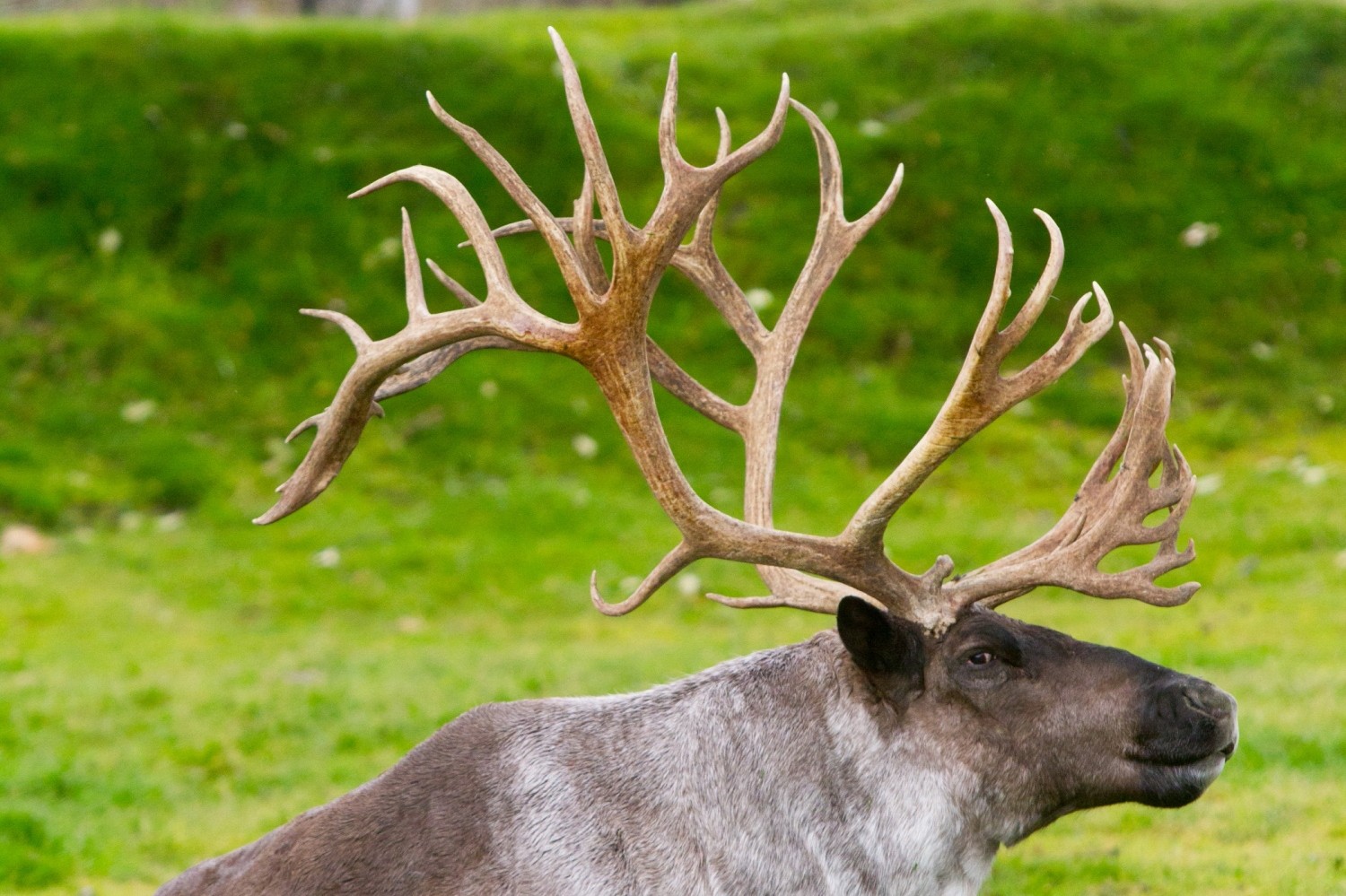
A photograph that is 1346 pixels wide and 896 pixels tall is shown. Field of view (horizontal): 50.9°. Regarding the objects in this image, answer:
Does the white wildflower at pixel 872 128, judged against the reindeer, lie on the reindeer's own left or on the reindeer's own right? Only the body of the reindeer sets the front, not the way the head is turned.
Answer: on the reindeer's own left

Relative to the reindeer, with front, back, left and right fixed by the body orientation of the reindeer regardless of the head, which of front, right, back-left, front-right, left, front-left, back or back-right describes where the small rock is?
back-left

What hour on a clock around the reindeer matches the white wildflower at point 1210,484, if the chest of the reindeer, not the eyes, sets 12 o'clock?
The white wildflower is roughly at 10 o'clock from the reindeer.

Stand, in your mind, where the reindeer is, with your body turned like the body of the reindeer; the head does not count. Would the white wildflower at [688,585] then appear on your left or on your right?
on your left

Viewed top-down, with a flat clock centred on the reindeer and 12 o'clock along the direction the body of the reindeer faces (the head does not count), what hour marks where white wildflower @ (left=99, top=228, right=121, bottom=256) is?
The white wildflower is roughly at 8 o'clock from the reindeer.

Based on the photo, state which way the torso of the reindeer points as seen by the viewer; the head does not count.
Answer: to the viewer's right

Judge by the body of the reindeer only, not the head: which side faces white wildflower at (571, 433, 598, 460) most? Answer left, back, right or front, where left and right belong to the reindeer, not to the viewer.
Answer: left

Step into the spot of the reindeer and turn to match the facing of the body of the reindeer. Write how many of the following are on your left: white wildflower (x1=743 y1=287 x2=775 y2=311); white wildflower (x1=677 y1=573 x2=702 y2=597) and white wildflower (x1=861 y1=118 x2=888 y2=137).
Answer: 3

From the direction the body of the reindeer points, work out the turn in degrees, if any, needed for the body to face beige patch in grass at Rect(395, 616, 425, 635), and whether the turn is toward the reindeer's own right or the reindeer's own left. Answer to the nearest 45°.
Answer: approximately 135° to the reindeer's own left

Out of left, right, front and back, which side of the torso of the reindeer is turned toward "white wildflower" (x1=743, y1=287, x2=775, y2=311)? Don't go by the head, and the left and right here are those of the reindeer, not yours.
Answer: left

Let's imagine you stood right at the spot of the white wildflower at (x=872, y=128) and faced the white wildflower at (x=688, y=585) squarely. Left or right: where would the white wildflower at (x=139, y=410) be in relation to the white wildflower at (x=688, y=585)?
right

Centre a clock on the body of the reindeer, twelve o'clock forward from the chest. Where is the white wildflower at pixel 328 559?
The white wildflower is roughly at 8 o'clock from the reindeer.
